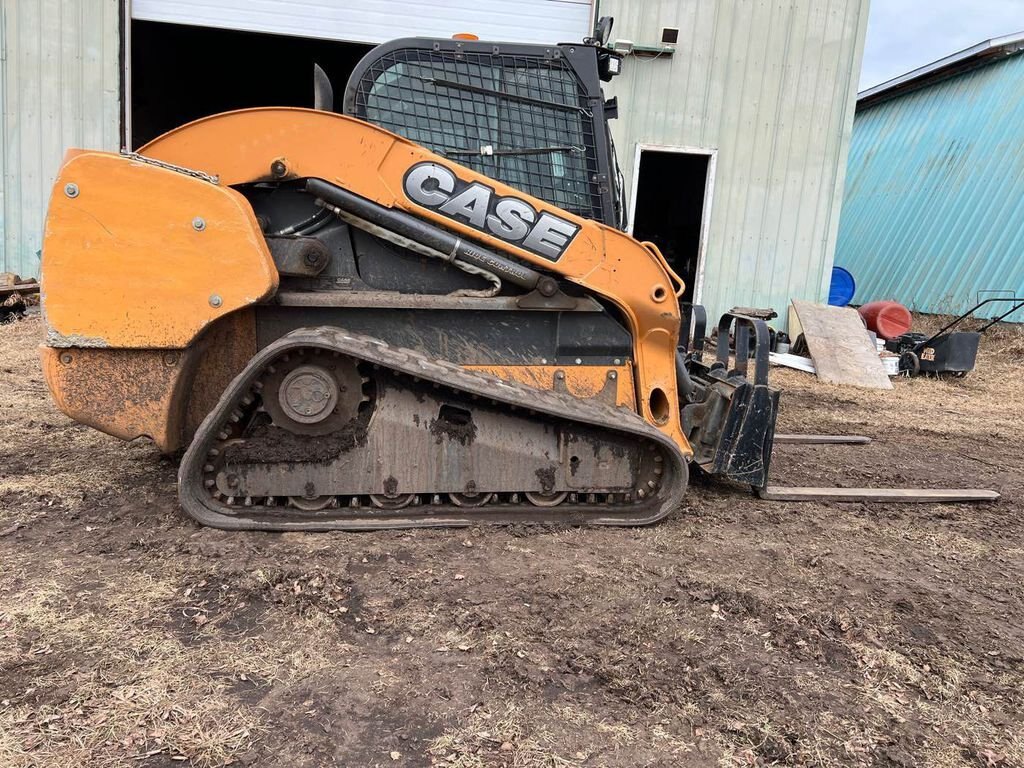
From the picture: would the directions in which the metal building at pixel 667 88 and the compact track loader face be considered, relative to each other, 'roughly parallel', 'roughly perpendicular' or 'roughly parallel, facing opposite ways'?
roughly perpendicular

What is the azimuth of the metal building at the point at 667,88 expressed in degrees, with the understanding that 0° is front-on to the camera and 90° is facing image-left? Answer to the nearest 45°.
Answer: approximately 0°

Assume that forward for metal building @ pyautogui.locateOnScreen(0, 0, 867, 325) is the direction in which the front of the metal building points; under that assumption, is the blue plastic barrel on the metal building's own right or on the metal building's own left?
on the metal building's own left

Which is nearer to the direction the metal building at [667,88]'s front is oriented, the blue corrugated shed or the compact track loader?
the compact track loader

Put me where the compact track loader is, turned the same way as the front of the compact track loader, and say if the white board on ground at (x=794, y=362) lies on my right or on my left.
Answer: on my left

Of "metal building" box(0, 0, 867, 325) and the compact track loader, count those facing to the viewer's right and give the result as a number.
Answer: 1

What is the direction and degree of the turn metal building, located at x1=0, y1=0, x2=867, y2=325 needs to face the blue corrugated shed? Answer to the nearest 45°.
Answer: approximately 135° to its left

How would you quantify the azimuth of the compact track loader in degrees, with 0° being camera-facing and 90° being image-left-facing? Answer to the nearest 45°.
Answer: approximately 270°
